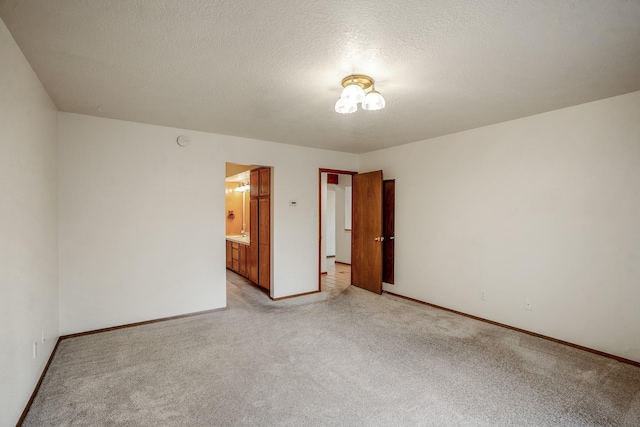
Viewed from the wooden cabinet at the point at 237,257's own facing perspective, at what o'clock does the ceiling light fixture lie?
The ceiling light fixture is roughly at 10 o'clock from the wooden cabinet.

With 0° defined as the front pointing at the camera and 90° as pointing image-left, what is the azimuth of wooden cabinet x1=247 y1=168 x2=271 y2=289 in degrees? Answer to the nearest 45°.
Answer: approximately 45°

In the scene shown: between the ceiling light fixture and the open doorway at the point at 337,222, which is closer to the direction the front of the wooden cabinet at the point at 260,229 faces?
the ceiling light fixture

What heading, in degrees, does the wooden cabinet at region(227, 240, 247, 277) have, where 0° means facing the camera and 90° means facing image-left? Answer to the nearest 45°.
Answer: approximately 45°

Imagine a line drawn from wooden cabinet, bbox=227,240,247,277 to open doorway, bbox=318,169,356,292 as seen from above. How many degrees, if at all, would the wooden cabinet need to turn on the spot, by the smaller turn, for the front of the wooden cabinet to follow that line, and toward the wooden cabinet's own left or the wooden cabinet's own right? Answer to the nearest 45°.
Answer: approximately 135° to the wooden cabinet's own left

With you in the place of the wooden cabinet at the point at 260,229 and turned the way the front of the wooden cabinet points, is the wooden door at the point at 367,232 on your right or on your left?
on your left

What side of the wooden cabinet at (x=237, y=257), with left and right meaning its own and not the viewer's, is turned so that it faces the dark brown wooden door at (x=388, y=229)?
left
